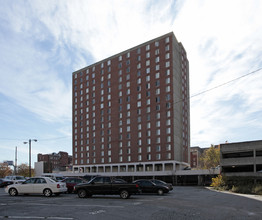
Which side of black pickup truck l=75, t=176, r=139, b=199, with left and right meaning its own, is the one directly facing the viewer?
left

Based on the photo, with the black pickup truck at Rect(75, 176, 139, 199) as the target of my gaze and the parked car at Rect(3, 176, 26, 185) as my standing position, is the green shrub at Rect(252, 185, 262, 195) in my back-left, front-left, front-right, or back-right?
front-left

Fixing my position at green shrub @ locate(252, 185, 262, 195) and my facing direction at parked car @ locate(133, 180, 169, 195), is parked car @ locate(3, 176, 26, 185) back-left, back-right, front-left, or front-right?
front-right

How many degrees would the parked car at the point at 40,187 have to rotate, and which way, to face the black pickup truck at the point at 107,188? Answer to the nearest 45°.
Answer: approximately 180°

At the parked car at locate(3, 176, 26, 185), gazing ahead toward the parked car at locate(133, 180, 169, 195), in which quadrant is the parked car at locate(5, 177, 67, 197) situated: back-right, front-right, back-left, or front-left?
front-right

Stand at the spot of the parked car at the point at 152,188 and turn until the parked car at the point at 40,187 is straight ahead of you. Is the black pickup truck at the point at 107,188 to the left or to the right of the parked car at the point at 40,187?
left

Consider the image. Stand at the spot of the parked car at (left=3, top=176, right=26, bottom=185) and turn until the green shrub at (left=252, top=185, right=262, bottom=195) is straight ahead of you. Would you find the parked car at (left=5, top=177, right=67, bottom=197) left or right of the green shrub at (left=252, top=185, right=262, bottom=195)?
right

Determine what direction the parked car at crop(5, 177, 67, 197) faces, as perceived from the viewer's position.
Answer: facing away from the viewer and to the left of the viewer
